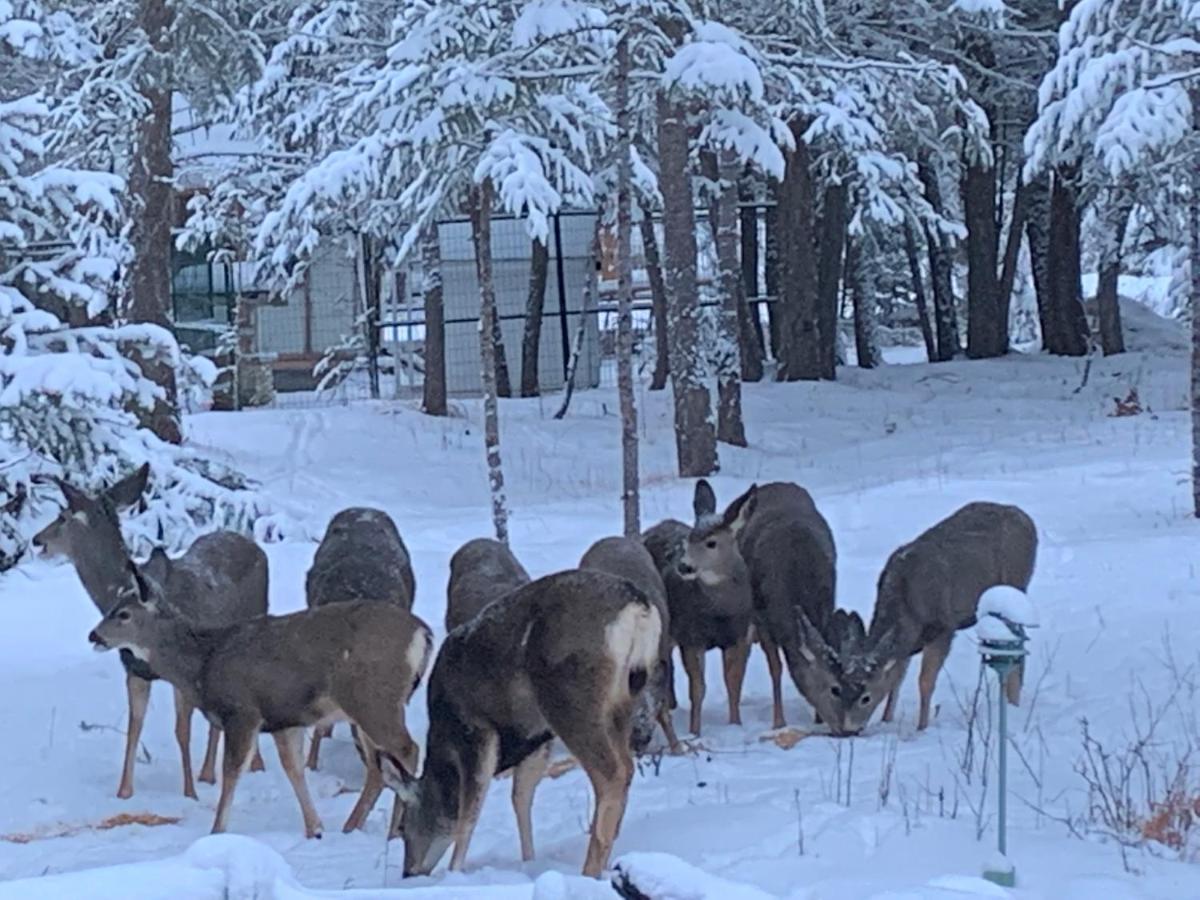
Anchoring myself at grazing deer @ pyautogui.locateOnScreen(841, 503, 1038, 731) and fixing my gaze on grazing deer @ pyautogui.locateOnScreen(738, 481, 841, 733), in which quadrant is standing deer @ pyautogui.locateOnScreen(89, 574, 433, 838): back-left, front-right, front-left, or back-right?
front-left

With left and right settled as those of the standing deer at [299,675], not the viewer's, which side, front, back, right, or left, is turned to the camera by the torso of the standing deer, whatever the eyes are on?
left

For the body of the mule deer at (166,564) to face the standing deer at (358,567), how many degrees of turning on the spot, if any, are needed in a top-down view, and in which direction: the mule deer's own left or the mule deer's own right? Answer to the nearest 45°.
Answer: approximately 135° to the mule deer's own left

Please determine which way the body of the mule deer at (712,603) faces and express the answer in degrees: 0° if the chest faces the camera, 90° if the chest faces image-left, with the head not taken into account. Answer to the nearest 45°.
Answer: approximately 0°

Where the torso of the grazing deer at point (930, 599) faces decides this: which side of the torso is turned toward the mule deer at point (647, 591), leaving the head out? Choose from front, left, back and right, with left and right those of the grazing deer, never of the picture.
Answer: front

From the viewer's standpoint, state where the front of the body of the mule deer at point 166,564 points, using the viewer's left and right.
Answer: facing the viewer and to the left of the viewer

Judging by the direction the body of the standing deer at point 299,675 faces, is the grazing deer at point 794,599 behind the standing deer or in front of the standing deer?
behind

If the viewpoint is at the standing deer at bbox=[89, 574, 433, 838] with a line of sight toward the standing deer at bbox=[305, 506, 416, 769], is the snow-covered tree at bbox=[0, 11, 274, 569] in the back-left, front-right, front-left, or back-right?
front-left

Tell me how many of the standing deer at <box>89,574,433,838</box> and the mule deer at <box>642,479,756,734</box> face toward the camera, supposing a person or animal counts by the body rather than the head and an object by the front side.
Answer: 1

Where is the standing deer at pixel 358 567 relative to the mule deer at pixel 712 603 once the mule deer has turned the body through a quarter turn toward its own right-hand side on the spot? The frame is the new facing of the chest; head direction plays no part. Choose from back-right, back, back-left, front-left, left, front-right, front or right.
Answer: front

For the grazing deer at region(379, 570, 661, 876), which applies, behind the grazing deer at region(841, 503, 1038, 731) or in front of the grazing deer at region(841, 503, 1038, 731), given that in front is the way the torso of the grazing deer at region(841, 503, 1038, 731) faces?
in front

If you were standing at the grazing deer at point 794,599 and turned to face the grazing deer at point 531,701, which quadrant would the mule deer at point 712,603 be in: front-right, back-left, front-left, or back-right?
front-right

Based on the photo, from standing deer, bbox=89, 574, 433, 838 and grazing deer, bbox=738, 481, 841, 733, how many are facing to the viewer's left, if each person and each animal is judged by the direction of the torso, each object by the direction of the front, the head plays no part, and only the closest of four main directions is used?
1
